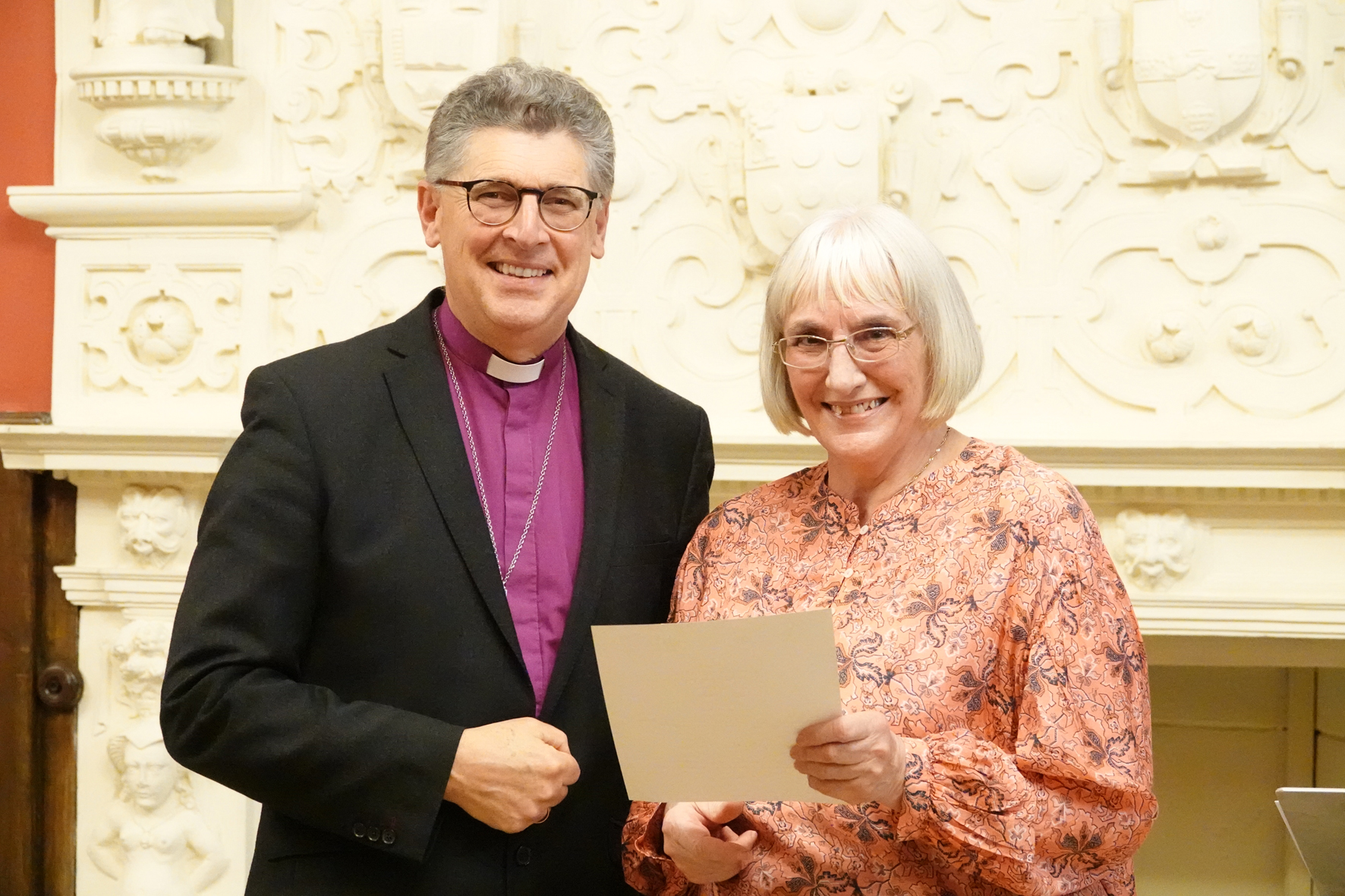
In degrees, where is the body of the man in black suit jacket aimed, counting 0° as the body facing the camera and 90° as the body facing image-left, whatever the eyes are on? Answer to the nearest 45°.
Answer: approximately 315°
